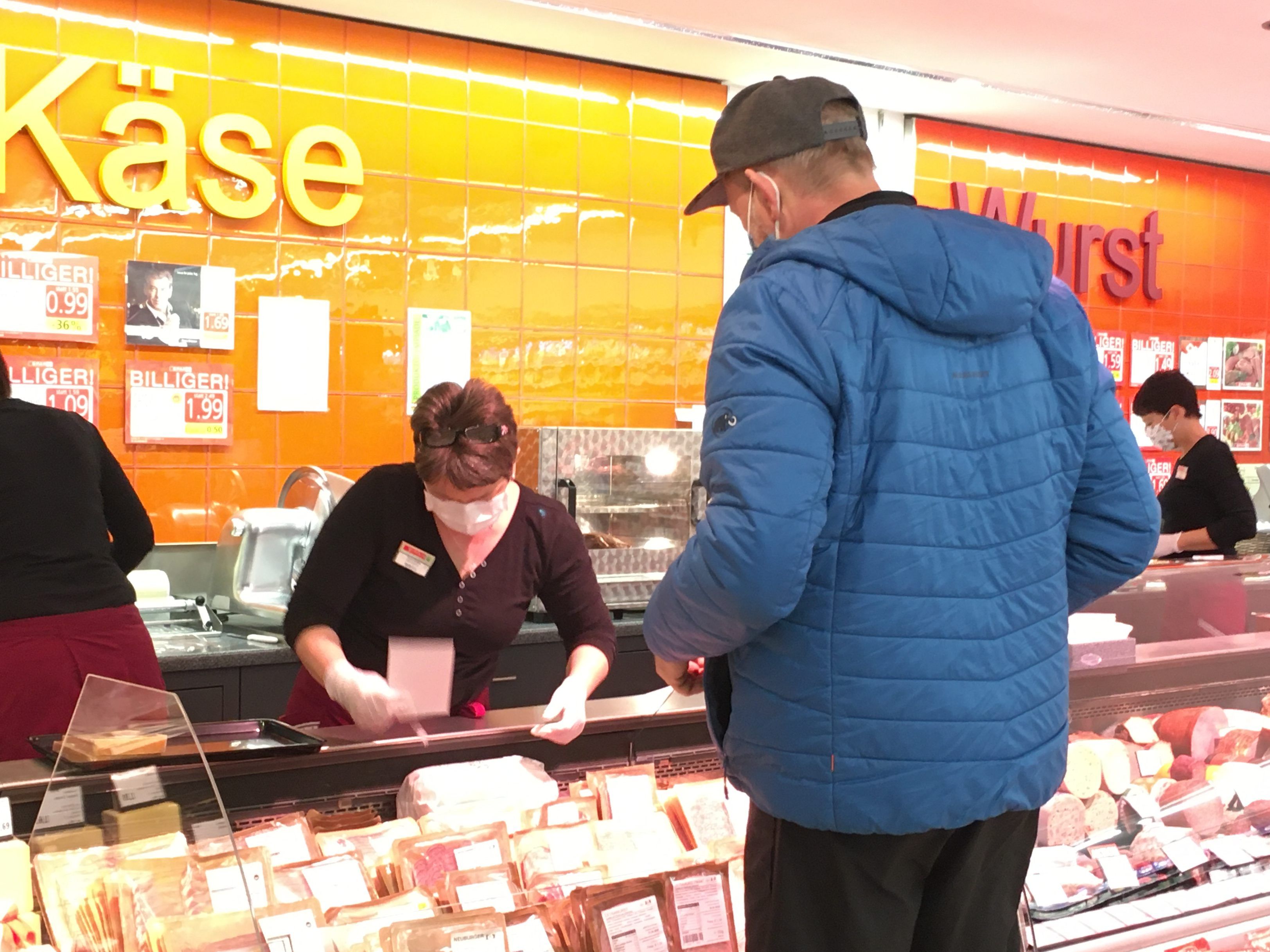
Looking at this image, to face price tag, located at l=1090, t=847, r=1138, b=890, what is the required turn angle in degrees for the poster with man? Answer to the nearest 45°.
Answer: approximately 45° to its left

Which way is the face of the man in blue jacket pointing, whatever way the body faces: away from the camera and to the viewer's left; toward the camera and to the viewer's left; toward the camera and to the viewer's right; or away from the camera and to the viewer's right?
away from the camera and to the viewer's left

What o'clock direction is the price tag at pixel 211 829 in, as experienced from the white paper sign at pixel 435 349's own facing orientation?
The price tag is roughly at 12 o'clock from the white paper sign.

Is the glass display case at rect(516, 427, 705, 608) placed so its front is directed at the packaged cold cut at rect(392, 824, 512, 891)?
yes

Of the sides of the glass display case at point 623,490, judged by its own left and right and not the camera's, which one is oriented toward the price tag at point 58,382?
right

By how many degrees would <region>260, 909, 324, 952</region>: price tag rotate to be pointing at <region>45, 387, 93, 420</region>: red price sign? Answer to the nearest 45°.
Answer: approximately 180°

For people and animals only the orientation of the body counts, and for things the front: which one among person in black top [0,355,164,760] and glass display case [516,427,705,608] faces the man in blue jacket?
the glass display case

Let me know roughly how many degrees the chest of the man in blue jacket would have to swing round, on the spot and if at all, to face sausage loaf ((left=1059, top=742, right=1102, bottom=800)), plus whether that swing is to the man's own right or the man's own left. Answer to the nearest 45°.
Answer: approximately 45° to the man's own right

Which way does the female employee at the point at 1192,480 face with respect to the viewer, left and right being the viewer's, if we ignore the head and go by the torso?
facing to the left of the viewer
